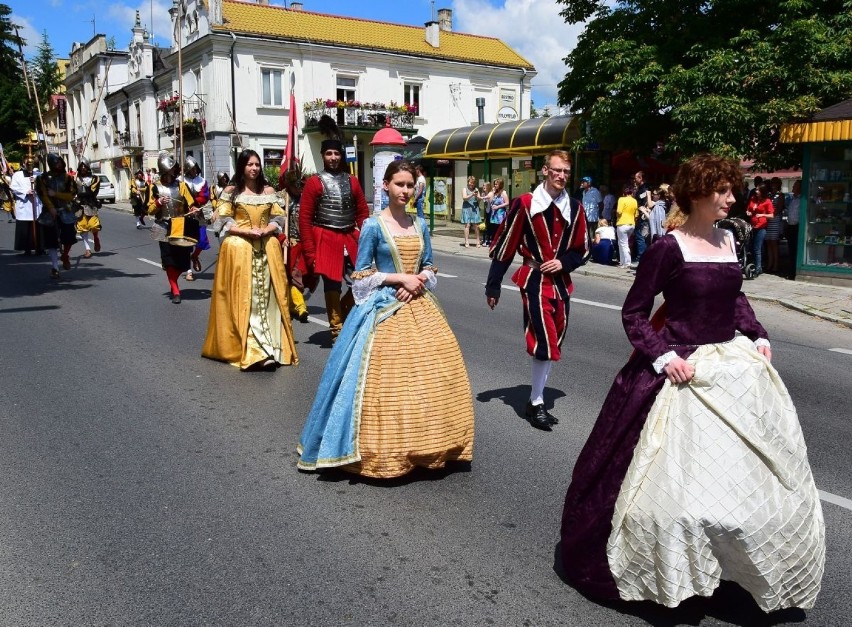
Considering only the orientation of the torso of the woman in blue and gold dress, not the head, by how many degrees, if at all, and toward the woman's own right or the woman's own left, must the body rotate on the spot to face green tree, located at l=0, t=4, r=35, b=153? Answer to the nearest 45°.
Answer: approximately 180°

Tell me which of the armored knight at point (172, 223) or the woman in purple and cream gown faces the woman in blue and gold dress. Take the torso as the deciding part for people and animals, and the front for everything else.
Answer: the armored knight

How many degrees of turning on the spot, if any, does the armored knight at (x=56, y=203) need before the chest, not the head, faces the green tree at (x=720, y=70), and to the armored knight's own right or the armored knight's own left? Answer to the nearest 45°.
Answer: approximately 90° to the armored knight's own left

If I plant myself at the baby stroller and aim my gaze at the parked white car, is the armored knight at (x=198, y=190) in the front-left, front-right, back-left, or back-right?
front-left

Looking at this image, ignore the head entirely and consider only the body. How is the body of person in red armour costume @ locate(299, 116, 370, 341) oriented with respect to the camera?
toward the camera

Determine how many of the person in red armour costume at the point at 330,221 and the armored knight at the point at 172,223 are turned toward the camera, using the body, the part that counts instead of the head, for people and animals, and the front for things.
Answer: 2

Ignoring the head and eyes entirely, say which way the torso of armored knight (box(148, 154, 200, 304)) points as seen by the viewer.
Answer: toward the camera

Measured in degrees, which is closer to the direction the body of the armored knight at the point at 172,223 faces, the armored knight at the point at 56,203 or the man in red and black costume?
the man in red and black costume

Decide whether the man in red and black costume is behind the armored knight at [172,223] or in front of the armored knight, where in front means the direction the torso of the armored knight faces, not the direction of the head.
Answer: in front

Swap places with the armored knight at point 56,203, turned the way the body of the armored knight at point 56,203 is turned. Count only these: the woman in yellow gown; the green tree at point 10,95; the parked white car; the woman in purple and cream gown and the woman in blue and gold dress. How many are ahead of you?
3

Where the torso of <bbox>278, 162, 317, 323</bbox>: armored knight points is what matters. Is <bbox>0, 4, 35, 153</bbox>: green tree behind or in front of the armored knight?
behind

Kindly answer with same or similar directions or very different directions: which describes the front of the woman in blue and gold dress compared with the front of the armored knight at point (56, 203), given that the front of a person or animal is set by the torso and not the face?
same or similar directions

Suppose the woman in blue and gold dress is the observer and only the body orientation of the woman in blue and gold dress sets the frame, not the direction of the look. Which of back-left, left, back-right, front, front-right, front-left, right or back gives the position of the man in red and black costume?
left

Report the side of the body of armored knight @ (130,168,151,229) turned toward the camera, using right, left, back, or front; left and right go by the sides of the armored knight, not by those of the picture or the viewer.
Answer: front

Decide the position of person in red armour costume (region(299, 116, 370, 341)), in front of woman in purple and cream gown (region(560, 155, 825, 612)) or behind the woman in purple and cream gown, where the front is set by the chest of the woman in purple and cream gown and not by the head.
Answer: behind

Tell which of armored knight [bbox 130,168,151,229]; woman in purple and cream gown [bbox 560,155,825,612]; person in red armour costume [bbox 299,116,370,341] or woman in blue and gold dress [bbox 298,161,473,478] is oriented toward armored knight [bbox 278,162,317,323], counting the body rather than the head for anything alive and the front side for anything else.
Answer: armored knight [bbox 130,168,151,229]

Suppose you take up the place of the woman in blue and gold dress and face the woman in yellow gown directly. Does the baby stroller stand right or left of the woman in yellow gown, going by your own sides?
right

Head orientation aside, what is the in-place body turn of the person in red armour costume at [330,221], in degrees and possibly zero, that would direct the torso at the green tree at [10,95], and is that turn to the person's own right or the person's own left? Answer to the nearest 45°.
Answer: approximately 135° to the person's own right
